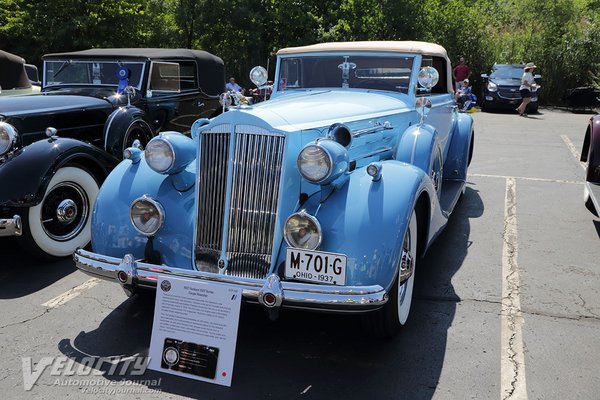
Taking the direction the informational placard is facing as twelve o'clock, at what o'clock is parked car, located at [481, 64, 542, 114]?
The parked car is roughly at 7 o'clock from the informational placard.

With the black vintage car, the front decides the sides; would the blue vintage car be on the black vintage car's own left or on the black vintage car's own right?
on the black vintage car's own left

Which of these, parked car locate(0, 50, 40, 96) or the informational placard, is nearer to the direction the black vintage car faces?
the informational placard

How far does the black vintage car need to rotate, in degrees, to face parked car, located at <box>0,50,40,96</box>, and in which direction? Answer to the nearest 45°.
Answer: approximately 135° to its right

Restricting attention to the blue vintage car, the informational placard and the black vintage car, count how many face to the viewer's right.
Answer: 0

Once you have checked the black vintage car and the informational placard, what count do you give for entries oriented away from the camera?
0

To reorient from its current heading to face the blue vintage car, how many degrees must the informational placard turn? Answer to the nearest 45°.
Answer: approximately 135° to its left

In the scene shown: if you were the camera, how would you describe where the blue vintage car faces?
facing the viewer and to the left of the viewer

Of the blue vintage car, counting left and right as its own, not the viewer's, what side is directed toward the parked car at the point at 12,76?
right

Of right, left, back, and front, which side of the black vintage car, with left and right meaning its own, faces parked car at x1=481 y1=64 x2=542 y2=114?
back

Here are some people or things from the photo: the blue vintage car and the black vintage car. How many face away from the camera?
0

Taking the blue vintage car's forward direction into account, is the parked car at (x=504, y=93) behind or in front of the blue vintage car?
behind

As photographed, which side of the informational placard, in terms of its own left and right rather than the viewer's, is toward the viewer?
front

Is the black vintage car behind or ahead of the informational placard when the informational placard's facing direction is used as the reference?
behind

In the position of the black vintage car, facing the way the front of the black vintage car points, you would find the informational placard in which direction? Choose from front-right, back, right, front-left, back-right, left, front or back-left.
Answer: front-left

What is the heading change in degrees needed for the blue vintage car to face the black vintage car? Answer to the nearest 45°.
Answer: approximately 90° to its right
